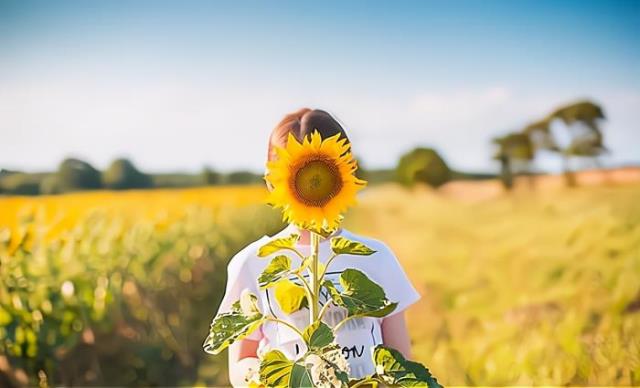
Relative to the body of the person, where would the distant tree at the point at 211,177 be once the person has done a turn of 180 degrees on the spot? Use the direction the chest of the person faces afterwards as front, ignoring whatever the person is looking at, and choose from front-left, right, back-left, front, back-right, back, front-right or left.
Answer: front

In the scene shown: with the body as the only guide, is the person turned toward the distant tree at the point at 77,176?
no

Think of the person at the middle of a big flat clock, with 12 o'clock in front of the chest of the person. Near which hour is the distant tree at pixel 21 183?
The distant tree is roughly at 5 o'clock from the person.

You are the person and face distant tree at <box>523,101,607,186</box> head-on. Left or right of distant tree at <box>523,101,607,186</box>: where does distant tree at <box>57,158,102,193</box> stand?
left

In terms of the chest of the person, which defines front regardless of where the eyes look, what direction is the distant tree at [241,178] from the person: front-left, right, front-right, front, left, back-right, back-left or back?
back

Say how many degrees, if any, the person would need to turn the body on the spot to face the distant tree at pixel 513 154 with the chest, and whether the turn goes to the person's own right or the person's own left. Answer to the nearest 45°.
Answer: approximately 135° to the person's own left

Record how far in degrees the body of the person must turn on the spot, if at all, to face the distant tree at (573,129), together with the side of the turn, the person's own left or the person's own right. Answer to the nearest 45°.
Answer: approximately 135° to the person's own left

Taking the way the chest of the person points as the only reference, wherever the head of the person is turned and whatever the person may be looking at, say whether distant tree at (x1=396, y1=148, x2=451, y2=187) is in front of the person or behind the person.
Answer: behind

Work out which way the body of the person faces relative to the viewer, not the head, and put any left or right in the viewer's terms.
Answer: facing the viewer

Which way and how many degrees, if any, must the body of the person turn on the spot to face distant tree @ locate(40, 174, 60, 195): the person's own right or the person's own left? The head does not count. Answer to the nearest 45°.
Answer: approximately 135° to the person's own right

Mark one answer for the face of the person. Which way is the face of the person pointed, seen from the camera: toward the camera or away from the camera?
toward the camera
